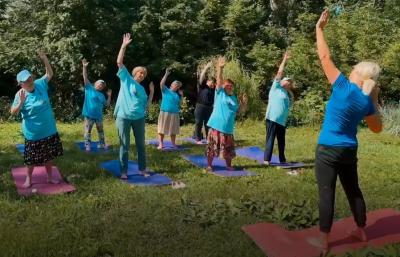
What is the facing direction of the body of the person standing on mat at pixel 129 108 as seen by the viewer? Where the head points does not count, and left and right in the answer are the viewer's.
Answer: facing the viewer and to the right of the viewer

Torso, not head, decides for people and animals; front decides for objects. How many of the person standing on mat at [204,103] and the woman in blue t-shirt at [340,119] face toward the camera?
1

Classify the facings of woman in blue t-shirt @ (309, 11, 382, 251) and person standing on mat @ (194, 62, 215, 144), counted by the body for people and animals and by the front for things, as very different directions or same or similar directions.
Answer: very different directions

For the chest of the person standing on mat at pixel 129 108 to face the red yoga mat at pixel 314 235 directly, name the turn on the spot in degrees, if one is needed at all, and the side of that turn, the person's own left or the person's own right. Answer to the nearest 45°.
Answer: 0° — they already face it

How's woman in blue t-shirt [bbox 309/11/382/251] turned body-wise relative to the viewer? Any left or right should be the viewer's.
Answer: facing away from the viewer and to the left of the viewer

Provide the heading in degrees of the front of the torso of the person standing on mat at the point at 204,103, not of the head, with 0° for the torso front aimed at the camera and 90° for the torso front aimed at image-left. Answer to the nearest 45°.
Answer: approximately 0°

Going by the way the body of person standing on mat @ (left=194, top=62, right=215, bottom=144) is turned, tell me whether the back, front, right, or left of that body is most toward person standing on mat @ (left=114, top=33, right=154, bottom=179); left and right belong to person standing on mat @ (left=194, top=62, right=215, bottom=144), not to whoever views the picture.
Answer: front

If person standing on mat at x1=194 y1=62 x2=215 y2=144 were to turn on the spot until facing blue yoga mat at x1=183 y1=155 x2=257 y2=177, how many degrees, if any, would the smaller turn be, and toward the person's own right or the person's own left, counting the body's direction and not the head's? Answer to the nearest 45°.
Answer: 0° — they already face it

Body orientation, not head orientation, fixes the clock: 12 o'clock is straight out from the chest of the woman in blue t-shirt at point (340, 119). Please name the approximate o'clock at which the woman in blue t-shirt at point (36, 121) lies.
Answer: the woman in blue t-shirt at point (36, 121) is roughly at 11 o'clock from the woman in blue t-shirt at point (340, 119).

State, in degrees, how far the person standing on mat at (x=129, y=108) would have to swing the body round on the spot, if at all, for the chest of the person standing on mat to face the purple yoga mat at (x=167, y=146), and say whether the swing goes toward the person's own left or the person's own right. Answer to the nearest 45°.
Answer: approximately 135° to the person's own left
